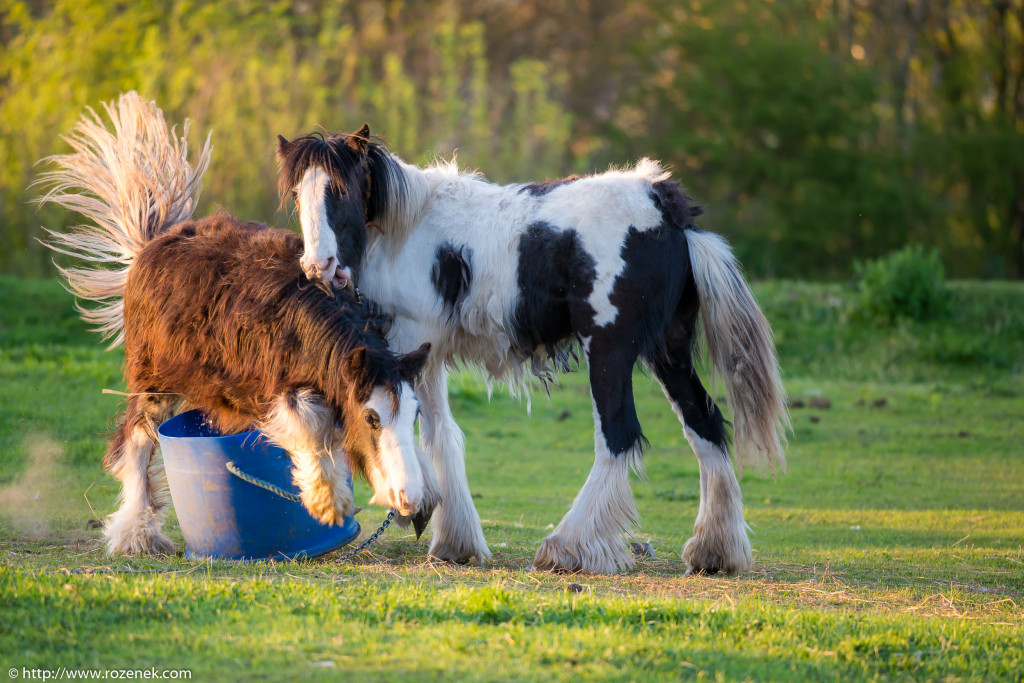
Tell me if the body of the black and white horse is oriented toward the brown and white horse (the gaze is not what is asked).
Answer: yes

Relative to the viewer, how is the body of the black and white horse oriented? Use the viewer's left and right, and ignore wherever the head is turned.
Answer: facing to the left of the viewer

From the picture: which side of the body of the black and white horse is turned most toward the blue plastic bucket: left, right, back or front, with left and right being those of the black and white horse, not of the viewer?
front
